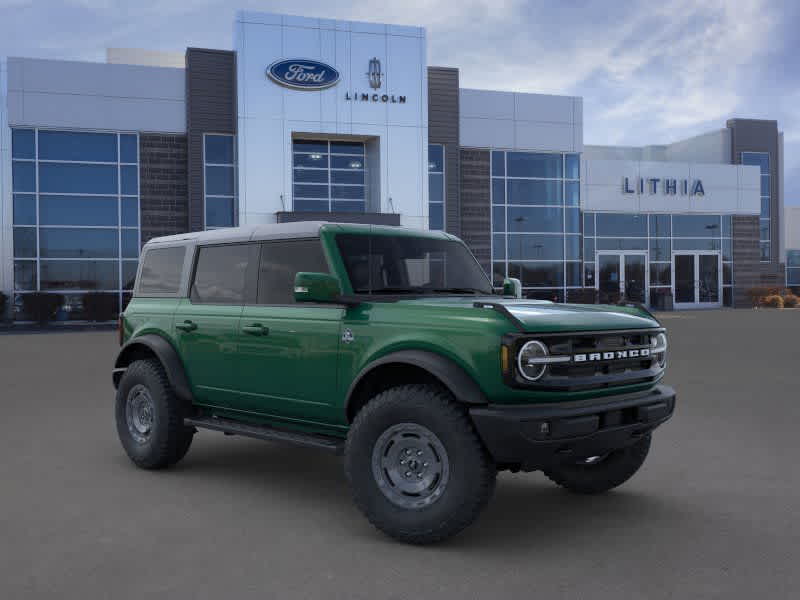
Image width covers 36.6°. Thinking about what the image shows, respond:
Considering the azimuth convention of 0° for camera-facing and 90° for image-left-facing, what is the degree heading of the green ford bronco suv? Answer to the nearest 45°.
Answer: approximately 315°

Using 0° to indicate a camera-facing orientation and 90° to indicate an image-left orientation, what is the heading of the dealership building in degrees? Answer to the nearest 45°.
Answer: approximately 0°

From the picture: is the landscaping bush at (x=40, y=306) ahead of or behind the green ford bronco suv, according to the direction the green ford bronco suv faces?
behind
